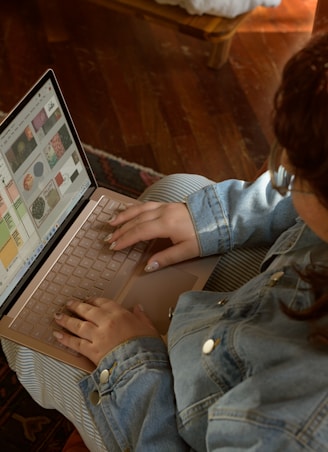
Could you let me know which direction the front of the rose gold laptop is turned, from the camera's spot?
facing the viewer and to the right of the viewer
